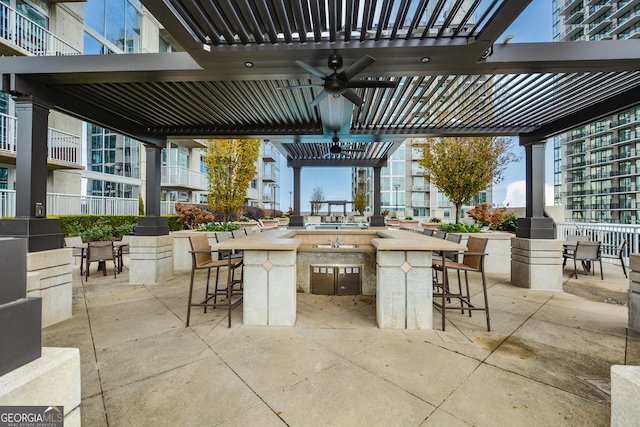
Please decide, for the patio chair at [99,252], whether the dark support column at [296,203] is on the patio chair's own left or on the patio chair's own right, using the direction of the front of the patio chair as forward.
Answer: on the patio chair's own right

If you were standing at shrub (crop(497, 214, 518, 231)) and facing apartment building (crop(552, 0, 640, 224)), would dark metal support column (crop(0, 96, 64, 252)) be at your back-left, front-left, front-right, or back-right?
back-left

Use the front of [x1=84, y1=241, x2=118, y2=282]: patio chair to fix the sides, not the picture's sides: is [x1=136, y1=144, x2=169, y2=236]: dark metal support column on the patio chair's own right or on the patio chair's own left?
on the patio chair's own right

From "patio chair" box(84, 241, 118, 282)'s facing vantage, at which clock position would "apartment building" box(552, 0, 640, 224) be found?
The apartment building is roughly at 3 o'clock from the patio chair.

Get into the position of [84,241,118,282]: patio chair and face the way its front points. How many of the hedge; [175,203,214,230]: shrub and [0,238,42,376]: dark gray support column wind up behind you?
1

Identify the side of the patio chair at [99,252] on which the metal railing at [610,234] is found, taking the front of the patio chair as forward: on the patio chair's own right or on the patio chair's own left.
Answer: on the patio chair's own right

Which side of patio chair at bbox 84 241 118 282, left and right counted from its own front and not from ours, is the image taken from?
back
